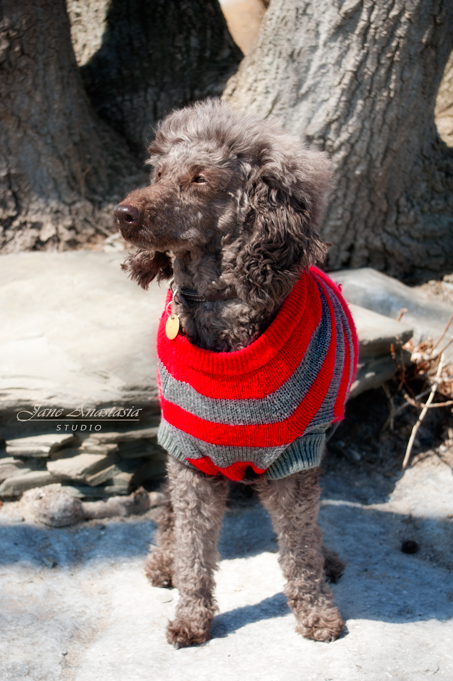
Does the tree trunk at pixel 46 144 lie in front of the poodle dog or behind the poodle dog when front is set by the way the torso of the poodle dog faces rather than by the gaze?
behind

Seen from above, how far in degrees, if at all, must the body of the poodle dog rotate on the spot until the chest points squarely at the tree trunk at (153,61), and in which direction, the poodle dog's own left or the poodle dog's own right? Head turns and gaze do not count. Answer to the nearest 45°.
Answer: approximately 180°

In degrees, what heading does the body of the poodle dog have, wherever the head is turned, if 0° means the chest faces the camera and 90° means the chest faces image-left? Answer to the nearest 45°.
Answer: approximately 0°

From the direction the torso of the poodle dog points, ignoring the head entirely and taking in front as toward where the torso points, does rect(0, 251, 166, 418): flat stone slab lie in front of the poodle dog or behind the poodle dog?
behind

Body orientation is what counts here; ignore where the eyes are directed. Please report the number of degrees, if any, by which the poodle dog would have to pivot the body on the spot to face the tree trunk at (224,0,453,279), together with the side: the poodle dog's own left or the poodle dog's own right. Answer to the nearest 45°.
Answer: approximately 180°

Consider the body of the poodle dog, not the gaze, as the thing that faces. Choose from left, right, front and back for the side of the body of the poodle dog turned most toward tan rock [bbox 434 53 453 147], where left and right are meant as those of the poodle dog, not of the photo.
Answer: back

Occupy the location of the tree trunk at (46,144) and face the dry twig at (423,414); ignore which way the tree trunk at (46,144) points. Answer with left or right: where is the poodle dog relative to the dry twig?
right
